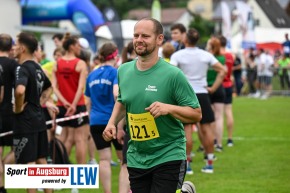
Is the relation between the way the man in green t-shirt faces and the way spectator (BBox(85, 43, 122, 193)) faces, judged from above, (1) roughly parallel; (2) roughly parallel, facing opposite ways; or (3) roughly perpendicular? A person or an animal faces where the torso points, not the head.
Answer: roughly parallel, facing opposite ways

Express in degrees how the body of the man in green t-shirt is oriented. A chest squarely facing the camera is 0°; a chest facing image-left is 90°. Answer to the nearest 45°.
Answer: approximately 45°

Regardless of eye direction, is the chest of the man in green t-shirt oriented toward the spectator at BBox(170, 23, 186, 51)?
no

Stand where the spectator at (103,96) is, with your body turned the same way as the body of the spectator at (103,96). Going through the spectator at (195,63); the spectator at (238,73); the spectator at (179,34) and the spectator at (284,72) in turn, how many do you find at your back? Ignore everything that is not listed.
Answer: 0

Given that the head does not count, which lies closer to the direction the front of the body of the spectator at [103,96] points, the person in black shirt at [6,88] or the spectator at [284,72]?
the spectator

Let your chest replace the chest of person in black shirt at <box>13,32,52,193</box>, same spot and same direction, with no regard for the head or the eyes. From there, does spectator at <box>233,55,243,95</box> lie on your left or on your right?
on your right

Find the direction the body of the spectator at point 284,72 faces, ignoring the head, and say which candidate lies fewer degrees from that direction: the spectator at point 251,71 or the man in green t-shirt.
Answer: the man in green t-shirt

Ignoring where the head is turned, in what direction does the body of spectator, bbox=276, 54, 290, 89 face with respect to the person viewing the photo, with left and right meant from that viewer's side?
facing the viewer
